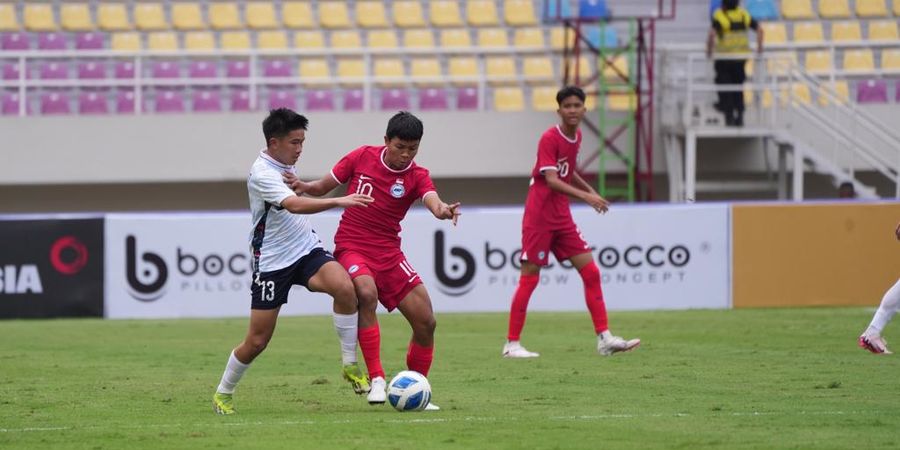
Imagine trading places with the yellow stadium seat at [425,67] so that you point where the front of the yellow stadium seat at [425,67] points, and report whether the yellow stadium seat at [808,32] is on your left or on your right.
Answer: on your left

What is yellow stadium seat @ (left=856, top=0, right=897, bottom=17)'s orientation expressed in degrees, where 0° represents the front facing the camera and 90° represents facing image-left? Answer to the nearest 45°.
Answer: approximately 0°

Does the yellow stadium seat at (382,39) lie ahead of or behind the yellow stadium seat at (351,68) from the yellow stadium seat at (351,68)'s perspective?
behind

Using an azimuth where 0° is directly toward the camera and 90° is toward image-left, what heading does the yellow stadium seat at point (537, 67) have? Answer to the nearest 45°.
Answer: approximately 0°

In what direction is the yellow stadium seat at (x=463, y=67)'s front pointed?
toward the camera

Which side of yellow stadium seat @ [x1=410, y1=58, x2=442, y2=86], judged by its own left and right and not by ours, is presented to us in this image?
front

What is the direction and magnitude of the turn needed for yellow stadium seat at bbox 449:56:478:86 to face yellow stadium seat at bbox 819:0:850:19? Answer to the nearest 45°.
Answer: approximately 90° to its left

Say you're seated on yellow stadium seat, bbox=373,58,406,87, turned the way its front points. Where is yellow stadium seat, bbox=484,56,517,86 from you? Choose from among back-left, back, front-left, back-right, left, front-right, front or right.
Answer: left

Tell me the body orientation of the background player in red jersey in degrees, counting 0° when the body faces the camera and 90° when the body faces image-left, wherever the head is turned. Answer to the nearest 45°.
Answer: approximately 315°

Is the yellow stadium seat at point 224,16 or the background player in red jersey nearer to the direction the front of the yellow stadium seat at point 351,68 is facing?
the background player in red jersey

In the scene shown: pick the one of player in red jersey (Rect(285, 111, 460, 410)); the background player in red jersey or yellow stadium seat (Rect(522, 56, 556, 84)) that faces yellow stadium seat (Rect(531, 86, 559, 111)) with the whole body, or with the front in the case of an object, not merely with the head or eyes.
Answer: yellow stadium seat (Rect(522, 56, 556, 84))

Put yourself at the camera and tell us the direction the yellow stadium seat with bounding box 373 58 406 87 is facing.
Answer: facing the viewer

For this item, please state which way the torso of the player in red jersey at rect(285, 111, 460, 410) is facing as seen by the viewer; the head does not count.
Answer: toward the camera

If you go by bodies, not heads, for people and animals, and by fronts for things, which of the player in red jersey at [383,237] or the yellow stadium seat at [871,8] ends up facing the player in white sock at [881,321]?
the yellow stadium seat

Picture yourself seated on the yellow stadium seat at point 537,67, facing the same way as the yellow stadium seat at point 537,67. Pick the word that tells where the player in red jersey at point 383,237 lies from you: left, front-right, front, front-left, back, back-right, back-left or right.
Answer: front
